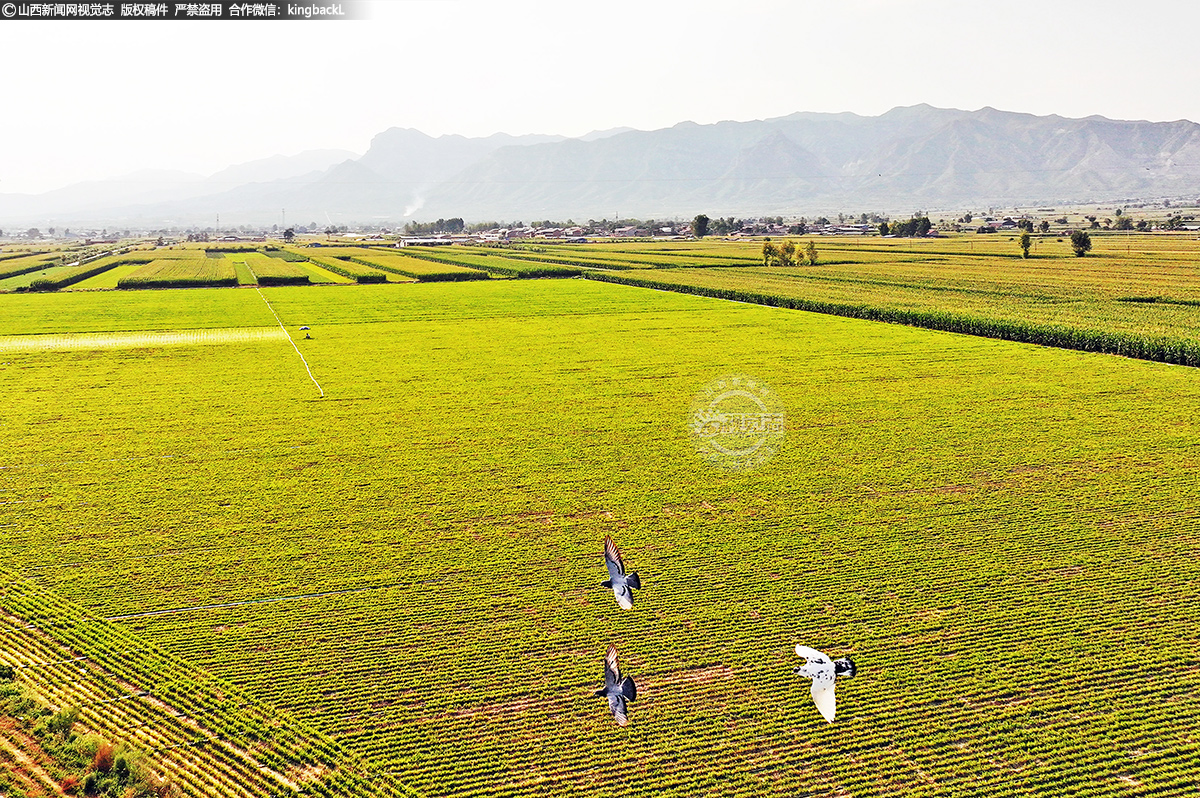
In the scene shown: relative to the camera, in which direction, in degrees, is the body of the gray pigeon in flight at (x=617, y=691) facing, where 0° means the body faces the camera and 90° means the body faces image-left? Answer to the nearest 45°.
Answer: approximately 90°

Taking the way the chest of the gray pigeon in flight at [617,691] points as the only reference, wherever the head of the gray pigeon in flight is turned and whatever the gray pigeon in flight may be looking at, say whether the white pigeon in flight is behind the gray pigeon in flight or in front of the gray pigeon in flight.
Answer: behind

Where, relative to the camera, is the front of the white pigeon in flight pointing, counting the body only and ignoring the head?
to the viewer's left

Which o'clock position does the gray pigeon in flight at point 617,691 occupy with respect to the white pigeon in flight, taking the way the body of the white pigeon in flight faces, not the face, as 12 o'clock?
The gray pigeon in flight is roughly at 11 o'clock from the white pigeon in flight.

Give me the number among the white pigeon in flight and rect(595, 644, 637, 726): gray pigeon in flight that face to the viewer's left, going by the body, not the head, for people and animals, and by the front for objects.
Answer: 2
